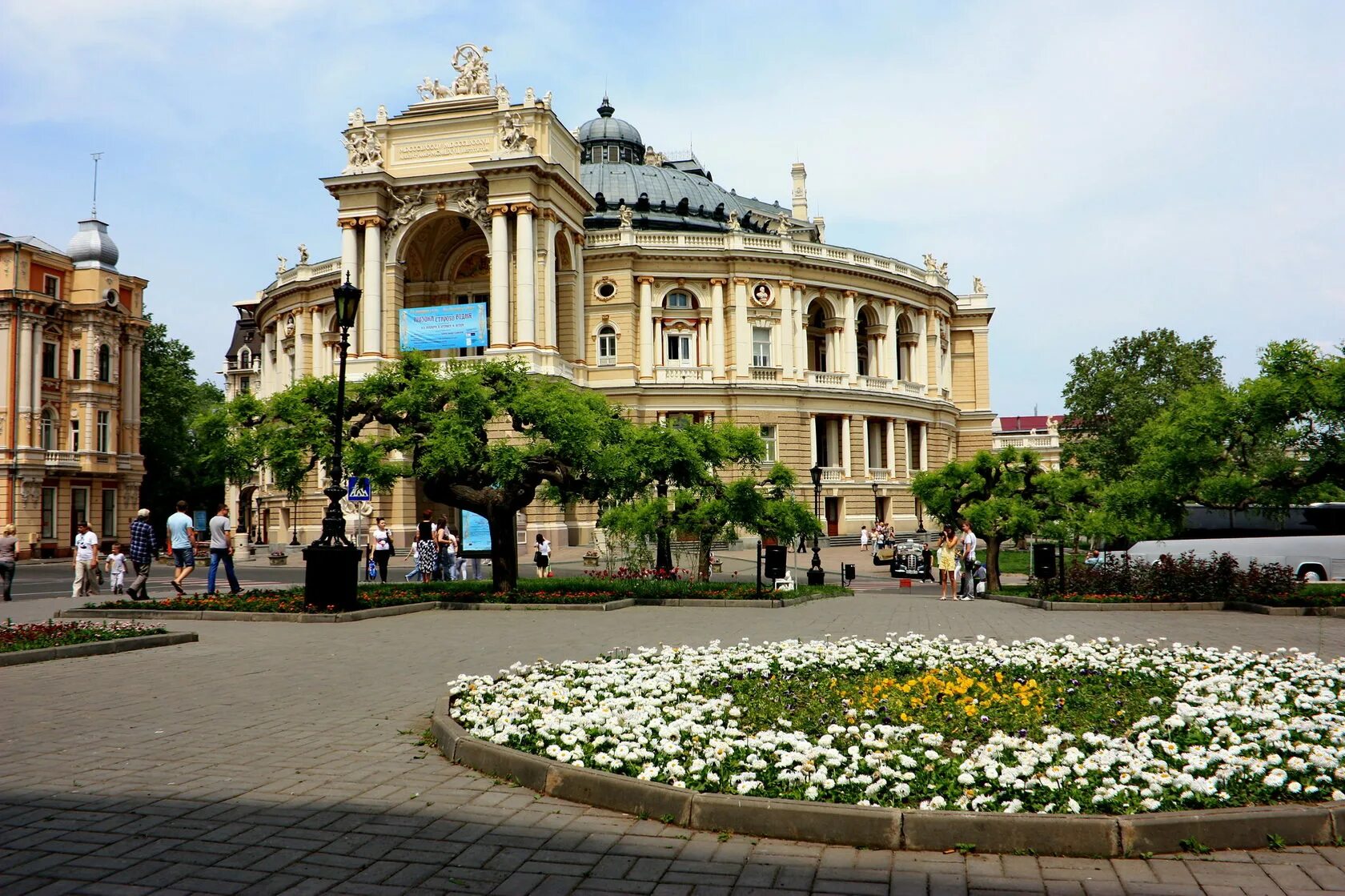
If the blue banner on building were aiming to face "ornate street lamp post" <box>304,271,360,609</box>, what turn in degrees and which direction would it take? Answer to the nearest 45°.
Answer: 0° — it already faces it

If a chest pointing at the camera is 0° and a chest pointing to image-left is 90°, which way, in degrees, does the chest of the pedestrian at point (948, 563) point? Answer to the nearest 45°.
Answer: approximately 0°

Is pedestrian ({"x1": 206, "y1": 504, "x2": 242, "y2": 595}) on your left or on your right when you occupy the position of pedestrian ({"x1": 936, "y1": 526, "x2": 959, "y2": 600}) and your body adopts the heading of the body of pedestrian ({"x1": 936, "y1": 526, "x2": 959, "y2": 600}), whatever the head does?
on your right

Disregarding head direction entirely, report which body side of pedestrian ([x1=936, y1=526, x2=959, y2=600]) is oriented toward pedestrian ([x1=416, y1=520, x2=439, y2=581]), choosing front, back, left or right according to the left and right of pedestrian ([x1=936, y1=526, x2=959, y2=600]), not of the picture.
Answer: right

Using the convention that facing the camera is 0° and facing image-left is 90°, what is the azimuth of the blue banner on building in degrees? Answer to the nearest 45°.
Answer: approximately 0°

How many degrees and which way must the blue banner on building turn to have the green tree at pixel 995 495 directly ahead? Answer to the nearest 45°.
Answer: approximately 45° to its left

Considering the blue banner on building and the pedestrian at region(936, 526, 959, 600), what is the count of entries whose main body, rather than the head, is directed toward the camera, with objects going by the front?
2

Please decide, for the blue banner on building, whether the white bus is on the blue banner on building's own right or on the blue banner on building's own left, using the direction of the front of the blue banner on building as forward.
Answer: on the blue banner on building's own left
